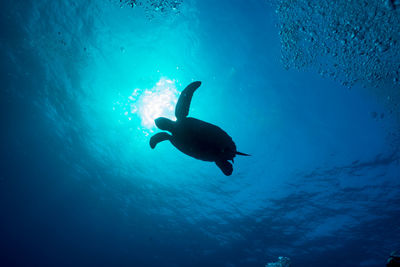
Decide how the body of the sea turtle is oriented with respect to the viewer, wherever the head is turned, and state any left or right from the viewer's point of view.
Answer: facing to the left of the viewer
